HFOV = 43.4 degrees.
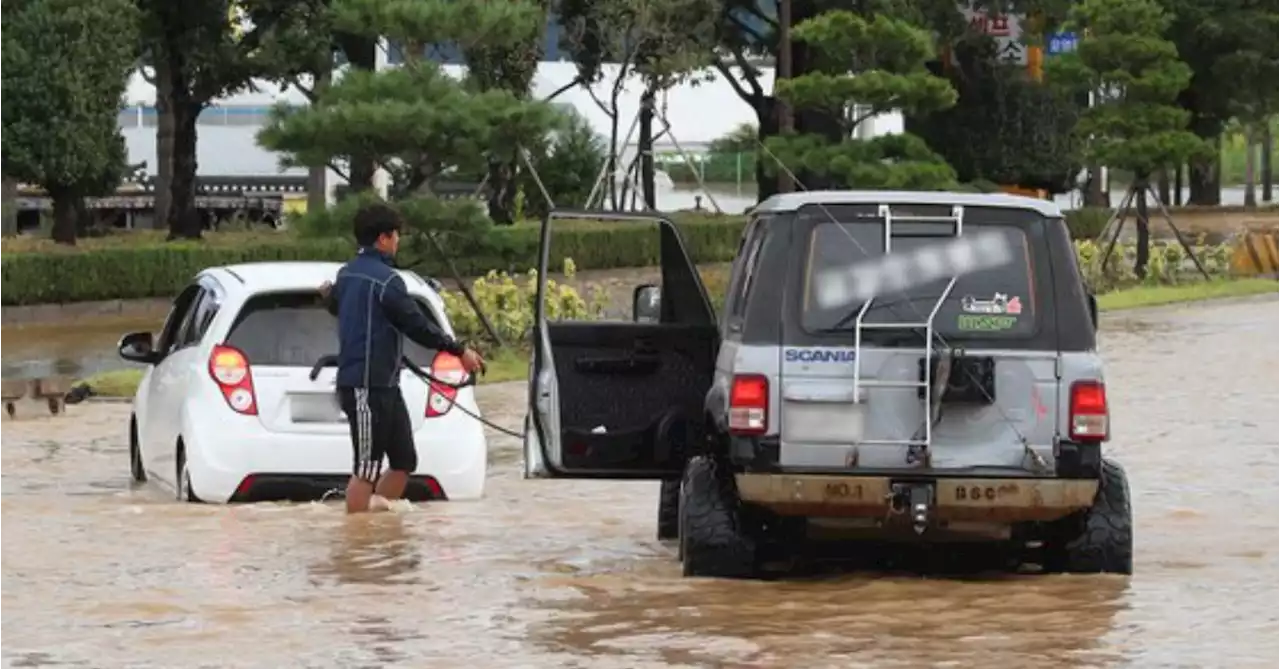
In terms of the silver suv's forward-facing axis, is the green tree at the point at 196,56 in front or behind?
in front

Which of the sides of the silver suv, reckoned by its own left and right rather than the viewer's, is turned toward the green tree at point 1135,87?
front

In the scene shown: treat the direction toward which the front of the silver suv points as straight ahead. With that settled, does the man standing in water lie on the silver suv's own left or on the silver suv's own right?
on the silver suv's own left

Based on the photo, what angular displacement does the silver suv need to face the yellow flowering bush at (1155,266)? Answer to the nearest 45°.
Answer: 0° — it already faces it

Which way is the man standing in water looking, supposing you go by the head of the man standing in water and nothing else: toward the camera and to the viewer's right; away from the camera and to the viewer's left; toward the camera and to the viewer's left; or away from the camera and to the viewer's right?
away from the camera and to the viewer's right

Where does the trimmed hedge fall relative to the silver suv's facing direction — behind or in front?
in front

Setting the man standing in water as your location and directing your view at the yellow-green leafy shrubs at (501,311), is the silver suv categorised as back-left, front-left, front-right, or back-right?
back-right

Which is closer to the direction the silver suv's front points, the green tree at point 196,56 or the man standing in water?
the green tree

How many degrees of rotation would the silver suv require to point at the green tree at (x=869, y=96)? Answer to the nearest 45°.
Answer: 0° — it already faces it

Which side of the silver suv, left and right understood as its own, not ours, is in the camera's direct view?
back

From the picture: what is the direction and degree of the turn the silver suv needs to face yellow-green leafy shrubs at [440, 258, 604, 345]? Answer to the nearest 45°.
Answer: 0° — it already faces it

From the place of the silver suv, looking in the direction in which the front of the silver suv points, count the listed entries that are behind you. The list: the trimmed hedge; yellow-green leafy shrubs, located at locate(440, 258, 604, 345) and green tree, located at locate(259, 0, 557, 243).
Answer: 0
